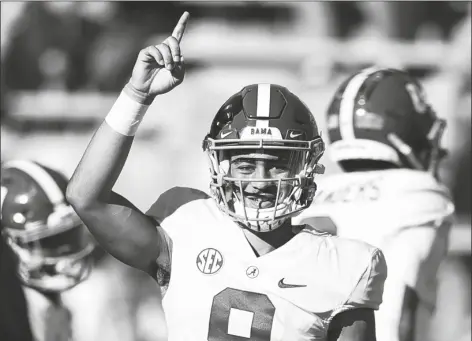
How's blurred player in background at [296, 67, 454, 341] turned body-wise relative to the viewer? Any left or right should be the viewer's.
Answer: facing away from the viewer and to the right of the viewer

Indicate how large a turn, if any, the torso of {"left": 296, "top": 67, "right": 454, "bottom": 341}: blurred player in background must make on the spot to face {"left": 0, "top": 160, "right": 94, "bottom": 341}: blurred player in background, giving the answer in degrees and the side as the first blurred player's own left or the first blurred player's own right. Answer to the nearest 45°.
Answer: approximately 135° to the first blurred player's own left

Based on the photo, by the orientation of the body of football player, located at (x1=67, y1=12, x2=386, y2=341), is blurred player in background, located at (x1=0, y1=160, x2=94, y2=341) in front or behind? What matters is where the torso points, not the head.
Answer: behind

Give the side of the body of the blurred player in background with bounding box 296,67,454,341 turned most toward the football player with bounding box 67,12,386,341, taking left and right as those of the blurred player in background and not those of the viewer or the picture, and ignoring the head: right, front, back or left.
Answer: back

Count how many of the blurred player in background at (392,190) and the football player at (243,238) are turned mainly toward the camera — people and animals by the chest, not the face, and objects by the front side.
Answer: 1

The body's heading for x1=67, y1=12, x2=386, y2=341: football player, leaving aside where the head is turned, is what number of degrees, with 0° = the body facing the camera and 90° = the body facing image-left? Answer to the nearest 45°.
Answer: approximately 0°

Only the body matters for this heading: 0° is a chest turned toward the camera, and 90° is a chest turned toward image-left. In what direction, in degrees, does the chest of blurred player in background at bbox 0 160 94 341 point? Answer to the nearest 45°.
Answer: approximately 315°
